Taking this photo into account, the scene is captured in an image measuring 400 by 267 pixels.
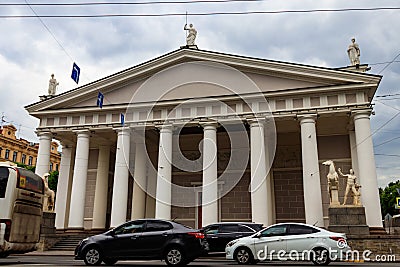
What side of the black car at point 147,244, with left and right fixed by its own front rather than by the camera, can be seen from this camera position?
left

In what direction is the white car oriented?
to the viewer's left

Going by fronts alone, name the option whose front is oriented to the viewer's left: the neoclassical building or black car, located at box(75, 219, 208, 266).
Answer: the black car

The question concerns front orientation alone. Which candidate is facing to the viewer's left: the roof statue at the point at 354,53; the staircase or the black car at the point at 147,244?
the black car

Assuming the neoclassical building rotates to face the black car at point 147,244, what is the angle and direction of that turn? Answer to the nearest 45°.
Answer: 0° — it already faces it

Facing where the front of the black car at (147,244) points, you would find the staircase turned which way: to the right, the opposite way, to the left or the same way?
to the left

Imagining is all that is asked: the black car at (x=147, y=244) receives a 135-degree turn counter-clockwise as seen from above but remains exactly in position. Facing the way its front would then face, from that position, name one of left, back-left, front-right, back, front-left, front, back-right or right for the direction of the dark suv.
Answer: left

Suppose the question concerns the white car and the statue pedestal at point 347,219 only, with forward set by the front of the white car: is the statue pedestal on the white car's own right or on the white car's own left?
on the white car's own right
